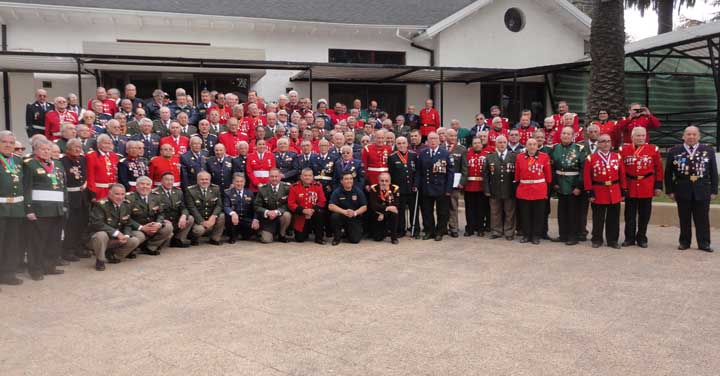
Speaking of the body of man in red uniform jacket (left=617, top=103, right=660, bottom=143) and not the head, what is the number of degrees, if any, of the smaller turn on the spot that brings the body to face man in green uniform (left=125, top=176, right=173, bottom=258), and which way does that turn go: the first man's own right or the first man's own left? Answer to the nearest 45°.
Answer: approximately 45° to the first man's own right

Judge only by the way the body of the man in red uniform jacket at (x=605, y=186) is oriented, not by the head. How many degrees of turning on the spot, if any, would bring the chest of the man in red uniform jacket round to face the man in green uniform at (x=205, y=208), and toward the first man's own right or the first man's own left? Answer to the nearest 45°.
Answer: approximately 90° to the first man's own right

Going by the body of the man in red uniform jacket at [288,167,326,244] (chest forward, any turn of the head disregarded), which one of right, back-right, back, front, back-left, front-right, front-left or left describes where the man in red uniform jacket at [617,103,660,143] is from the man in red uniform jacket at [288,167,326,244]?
left

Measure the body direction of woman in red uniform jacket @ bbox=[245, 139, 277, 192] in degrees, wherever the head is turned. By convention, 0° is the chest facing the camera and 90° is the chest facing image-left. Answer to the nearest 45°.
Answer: approximately 0°

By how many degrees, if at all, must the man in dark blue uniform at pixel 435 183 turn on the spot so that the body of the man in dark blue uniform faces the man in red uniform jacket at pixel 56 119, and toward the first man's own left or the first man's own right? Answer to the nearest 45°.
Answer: approximately 90° to the first man's own right

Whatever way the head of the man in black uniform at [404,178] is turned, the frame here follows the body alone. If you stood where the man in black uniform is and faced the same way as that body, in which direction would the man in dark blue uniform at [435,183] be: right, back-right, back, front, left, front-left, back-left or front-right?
left

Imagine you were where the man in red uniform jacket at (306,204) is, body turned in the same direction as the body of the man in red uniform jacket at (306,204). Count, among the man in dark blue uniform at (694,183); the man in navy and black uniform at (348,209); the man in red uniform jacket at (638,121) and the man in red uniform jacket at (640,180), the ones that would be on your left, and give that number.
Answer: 4
